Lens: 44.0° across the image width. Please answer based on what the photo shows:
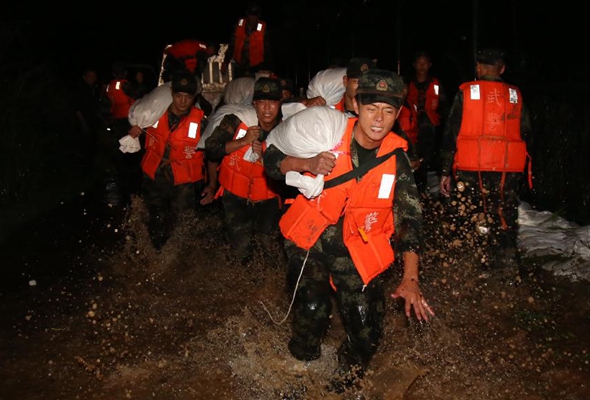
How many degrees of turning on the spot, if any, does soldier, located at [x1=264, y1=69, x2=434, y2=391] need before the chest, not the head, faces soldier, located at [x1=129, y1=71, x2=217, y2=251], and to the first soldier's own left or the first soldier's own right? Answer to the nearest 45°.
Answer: approximately 135° to the first soldier's own right

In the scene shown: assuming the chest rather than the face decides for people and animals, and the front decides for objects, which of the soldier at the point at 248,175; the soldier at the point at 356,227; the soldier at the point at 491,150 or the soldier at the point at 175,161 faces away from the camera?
the soldier at the point at 491,150

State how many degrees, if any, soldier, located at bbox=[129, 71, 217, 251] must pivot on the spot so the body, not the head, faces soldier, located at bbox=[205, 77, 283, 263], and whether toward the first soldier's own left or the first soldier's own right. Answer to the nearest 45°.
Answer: approximately 45° to the first soldier's own left

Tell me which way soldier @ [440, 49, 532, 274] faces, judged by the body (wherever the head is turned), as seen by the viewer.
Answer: away from the camera

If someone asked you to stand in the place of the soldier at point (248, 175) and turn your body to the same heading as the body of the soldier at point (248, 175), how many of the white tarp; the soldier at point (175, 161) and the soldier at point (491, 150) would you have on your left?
2

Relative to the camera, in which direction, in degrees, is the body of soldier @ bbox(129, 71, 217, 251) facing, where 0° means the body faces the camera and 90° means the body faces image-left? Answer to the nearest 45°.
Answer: approximately 0°

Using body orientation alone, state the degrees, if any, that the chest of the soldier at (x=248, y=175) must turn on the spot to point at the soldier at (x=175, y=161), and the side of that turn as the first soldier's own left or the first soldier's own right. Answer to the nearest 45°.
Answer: approximately 135° to the first soldier's own right

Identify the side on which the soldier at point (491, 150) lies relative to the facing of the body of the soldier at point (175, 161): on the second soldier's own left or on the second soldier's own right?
on the second soldier's own left

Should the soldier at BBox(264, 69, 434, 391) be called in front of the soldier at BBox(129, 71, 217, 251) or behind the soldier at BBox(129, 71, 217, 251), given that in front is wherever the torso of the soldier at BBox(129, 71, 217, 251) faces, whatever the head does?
in front
